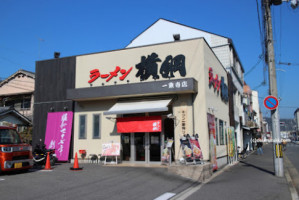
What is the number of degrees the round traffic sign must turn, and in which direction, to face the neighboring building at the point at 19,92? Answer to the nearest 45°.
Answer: approximately 90° to its right

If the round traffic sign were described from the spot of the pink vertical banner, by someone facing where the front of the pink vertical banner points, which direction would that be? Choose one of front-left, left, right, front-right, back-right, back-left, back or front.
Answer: front-left

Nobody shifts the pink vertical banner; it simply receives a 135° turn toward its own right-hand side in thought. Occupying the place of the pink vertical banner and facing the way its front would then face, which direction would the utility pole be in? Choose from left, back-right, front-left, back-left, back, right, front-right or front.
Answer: back

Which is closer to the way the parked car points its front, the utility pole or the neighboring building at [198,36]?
the utility pole

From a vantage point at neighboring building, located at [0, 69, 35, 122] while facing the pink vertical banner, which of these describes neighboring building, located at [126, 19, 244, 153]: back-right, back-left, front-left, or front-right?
front-left

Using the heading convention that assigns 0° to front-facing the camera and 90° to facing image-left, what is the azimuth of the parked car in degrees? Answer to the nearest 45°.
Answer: approximately 315°

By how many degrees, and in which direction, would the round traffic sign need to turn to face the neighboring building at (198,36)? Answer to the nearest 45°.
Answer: approximately 135° to its right

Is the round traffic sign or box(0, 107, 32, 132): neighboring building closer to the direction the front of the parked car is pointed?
the round traffic sign

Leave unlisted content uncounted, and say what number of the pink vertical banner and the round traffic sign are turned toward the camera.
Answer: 2

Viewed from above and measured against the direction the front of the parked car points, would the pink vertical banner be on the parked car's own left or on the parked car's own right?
on the parked car's own left

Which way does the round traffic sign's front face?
toward the camera

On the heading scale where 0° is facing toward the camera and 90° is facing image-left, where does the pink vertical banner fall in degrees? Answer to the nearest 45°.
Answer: approximately 0°

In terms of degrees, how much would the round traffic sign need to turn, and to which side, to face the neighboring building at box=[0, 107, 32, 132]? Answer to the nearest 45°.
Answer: approximately 90° to its right
